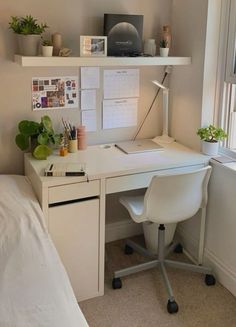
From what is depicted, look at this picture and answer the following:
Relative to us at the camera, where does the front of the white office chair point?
facing away from the viewer and to the left of the viewer

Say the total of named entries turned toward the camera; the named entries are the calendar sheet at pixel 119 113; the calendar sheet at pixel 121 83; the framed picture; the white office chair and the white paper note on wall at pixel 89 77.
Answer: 4

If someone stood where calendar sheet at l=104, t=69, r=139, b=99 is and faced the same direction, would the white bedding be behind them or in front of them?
in front

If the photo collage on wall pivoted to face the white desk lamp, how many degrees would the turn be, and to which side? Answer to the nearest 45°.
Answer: approximately 90° to its left

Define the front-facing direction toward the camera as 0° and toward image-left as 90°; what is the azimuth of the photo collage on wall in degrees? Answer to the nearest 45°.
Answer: approximately 0°

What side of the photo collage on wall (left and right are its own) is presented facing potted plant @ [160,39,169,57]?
left

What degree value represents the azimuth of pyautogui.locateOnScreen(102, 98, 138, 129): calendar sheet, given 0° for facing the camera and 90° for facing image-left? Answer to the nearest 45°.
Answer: approximately 0°

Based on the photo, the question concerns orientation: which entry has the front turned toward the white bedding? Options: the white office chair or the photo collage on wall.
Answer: the photo collage on wall

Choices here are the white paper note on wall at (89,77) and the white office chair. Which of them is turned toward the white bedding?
the white paper note on wall
